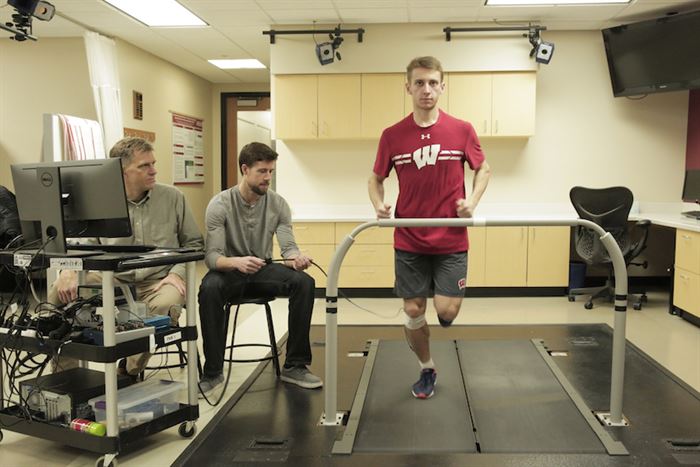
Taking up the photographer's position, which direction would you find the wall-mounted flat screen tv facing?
facing the viewer and to the left of the viewer

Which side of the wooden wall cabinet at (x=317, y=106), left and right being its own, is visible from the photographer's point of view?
front

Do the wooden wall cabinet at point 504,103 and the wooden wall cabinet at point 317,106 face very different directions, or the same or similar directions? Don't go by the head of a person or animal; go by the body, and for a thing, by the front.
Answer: same or similar directions

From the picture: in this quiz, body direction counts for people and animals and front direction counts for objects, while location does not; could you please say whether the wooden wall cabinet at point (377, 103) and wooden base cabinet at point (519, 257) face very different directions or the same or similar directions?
same or similar directions

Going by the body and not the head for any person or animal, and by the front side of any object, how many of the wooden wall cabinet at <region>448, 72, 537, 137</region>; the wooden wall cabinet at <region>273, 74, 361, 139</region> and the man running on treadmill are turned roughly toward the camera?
3

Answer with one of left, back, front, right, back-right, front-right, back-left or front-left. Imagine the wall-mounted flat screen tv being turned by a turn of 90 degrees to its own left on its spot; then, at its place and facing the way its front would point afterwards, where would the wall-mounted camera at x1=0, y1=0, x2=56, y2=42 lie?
right

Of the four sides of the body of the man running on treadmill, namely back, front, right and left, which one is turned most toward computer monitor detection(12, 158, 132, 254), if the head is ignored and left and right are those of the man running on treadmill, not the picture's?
right

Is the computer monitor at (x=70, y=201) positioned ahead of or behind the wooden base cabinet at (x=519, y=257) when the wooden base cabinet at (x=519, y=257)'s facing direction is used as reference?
ahead

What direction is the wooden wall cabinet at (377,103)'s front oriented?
toward the camera

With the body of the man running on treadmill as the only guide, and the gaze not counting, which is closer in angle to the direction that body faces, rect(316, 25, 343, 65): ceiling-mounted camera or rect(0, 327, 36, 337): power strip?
the power strip

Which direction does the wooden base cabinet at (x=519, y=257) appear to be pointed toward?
toward the camera

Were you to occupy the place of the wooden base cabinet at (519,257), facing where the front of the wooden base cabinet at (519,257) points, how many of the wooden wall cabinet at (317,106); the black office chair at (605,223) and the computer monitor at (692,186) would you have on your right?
1

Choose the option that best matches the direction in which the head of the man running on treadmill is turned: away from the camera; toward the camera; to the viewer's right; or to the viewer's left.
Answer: toward the camera

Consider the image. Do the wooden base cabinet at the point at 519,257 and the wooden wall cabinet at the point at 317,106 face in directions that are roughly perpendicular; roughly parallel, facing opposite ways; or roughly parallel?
roughly parallel

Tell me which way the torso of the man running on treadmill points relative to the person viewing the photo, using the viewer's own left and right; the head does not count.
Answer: facing the viewer

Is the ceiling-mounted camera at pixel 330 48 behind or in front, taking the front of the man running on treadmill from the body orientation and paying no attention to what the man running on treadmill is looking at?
behind

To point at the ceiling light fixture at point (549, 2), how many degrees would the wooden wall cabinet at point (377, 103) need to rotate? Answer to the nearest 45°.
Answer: approximately 90° to its left
